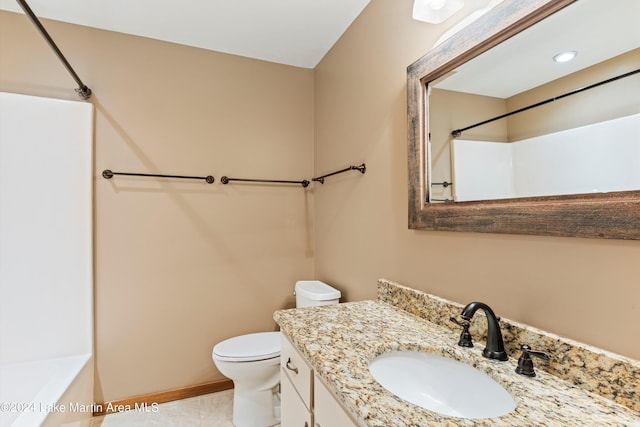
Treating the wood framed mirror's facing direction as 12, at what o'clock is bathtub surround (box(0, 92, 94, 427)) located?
The bathtub surround is roughly at 1 o'clock from the wood framed mirror.

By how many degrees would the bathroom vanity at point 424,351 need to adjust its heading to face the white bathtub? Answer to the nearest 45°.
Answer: approximately 45° to its right

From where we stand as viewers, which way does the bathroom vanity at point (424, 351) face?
facing the viewer and to the left of the viewer

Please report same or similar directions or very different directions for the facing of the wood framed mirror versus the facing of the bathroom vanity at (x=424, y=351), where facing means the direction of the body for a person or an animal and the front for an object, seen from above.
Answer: same or similar directions

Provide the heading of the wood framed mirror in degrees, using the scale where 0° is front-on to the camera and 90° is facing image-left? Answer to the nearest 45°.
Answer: approximately 45°

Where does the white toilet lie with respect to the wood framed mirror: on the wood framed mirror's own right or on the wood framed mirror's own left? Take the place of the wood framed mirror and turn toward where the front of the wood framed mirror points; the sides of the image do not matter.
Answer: on the wood framed mirror's own right

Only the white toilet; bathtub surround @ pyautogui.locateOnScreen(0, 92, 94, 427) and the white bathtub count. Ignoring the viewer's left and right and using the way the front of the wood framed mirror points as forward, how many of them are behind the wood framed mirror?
0

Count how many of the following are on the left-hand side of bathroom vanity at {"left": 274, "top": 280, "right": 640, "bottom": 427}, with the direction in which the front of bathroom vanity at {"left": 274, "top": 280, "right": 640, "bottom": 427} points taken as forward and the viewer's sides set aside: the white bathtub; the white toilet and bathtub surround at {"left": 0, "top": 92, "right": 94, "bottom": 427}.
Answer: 0

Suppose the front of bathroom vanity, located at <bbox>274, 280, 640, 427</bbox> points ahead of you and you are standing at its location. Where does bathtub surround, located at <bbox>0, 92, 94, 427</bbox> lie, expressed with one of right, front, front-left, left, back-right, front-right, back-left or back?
front-right

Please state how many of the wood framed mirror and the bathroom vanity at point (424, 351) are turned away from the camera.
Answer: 0

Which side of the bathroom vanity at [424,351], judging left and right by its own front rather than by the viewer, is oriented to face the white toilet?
right
